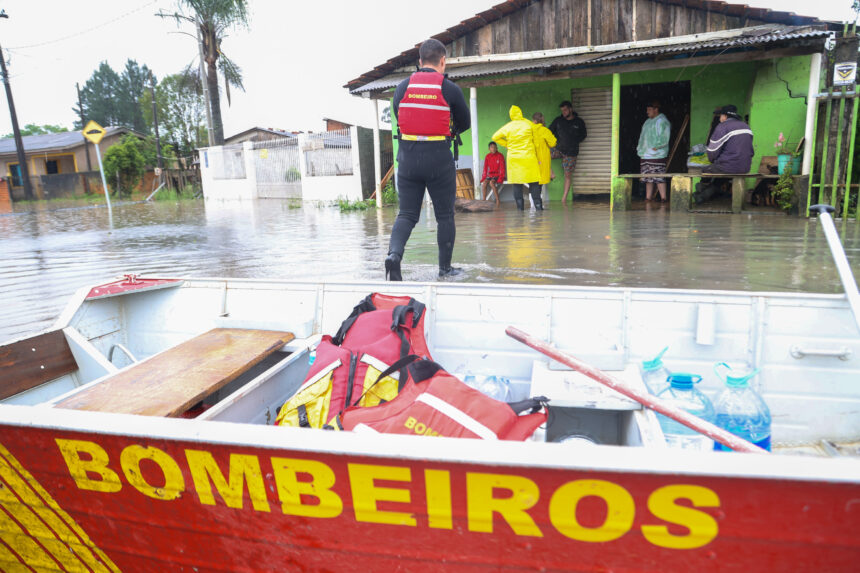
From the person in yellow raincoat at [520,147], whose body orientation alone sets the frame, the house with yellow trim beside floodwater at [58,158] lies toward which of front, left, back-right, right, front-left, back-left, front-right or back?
front-left

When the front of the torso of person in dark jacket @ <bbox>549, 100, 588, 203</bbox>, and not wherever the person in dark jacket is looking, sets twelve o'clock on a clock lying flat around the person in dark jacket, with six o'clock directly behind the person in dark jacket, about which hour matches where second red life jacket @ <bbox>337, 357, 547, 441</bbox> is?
The second red life jacket is roughly at 12 o'clock from the person in dark jacket.

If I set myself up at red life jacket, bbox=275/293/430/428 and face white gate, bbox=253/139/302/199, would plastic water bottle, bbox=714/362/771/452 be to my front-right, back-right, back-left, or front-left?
back-right

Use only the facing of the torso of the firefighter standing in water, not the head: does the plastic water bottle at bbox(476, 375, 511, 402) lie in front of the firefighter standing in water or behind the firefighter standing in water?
behind

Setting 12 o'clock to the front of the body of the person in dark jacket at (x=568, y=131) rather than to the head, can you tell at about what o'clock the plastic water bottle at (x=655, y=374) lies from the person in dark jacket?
The plastic water bottle is roughly at 12 o'clock from the person in dark jacket.

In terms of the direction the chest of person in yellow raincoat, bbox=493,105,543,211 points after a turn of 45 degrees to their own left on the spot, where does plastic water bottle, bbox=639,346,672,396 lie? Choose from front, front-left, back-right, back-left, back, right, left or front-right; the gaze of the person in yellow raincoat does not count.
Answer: back-left

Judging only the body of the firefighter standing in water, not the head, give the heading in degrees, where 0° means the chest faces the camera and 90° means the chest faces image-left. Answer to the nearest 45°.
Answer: approximately 180°

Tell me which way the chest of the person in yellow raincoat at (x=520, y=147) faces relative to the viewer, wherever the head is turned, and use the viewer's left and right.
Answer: facing away from the viewer

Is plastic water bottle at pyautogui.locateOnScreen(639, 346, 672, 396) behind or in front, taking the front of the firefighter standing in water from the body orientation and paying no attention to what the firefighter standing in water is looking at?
behind

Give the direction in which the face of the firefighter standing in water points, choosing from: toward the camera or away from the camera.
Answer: away from the camera

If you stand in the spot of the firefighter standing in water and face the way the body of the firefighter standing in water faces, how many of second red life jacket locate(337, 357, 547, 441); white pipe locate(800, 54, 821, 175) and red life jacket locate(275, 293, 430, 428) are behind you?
2

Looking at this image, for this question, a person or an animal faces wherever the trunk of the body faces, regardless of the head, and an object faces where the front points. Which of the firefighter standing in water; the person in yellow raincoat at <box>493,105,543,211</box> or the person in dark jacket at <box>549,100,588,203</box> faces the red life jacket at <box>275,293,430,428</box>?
the person in dark jacket

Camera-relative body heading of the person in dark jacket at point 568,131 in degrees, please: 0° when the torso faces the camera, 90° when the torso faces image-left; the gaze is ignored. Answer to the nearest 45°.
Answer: approximately 0°

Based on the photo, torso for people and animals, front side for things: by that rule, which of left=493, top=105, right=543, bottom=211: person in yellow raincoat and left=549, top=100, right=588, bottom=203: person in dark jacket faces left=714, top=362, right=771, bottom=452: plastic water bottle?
the person in dark jacket
